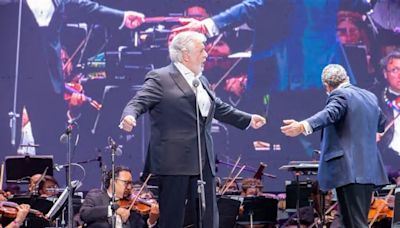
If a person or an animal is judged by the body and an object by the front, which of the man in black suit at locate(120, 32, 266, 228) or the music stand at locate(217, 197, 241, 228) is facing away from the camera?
the music stand

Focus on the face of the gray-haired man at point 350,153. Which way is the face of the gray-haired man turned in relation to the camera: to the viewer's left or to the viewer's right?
to the viewer's left

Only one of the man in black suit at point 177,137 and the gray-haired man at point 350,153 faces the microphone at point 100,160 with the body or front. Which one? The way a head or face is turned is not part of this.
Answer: the gray-haired man

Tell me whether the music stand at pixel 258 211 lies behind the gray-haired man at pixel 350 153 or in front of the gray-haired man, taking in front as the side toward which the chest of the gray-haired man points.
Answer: in front

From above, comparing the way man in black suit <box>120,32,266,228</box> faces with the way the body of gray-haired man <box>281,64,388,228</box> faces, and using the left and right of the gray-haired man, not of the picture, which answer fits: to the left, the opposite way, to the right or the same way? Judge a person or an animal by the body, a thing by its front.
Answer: the opposite way

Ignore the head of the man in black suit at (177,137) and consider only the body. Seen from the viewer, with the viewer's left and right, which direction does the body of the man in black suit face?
facing the viewer and to the right of the viewer

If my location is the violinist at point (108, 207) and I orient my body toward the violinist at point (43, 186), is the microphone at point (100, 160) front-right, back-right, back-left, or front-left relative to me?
front-right

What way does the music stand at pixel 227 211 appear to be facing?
away from the camera

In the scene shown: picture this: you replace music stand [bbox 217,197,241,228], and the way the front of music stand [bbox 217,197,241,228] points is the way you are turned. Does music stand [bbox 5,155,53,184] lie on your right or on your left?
on your left
